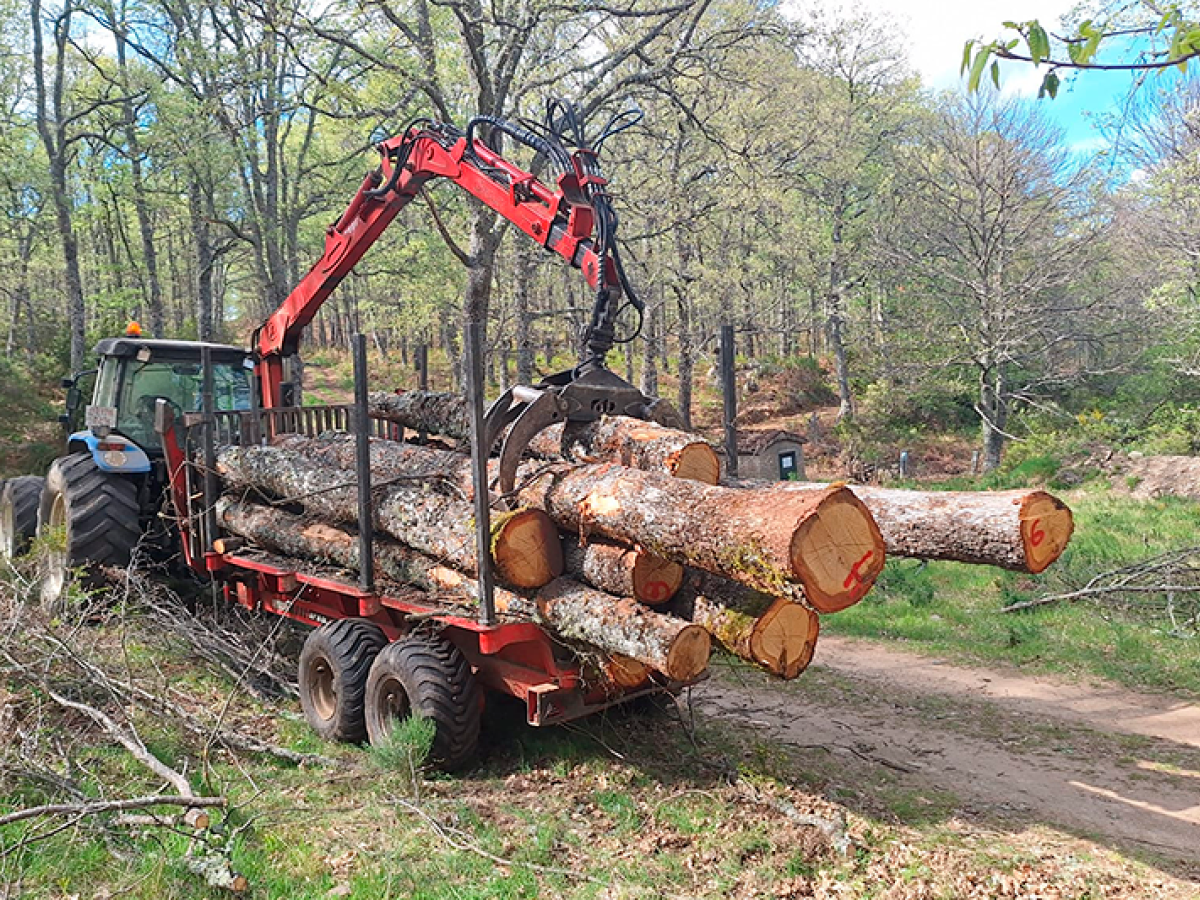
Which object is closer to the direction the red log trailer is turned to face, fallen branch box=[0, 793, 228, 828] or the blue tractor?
the blue tractor

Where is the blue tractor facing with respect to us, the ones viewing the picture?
facing away from the viewer and to the left of the viewer

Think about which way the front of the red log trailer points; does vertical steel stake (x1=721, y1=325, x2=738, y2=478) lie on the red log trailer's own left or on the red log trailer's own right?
on the red log trailer's own right

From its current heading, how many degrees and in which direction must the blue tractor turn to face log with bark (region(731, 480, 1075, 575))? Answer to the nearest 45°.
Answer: approximately 180°

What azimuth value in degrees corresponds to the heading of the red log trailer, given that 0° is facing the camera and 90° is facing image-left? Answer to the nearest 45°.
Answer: approximately 135°

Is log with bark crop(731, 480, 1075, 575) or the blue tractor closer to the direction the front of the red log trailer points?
the blue tractor

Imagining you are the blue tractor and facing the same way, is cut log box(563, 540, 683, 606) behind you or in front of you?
behind

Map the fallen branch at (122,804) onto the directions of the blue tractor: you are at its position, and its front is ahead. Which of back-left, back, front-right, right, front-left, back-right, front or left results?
back-left

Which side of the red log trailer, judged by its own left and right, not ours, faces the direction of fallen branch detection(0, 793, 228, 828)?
left

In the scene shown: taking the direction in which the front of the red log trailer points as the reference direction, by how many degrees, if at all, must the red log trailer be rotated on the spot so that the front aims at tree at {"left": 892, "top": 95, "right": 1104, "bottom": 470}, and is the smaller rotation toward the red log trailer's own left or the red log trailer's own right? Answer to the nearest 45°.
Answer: approximately 90° to the red log trailer's own right
